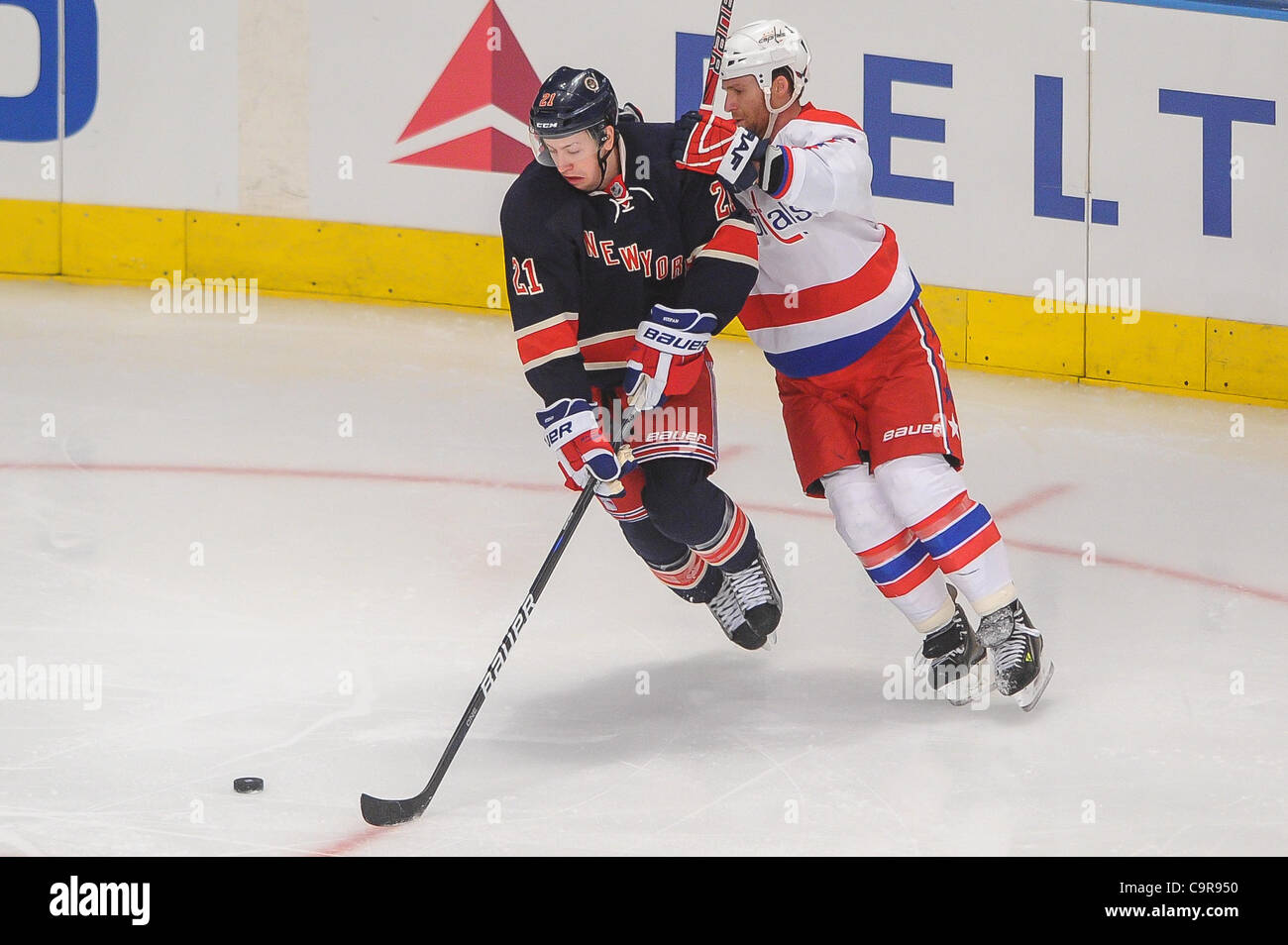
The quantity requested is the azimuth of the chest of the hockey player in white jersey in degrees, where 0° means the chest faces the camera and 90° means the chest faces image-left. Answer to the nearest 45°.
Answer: approximately 45°

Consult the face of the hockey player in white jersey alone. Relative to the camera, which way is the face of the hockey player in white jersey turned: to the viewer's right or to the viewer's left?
to the viewer's left

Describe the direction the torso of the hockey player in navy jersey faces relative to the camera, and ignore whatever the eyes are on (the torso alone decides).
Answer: toward the camera

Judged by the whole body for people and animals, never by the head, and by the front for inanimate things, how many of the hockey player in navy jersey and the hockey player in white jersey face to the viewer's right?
0

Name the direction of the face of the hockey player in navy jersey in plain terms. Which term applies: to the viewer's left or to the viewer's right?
to the viewer's left
